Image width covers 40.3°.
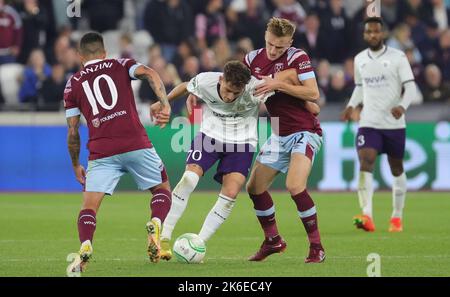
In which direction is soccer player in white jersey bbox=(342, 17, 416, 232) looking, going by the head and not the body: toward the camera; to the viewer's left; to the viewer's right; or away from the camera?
toward the camera

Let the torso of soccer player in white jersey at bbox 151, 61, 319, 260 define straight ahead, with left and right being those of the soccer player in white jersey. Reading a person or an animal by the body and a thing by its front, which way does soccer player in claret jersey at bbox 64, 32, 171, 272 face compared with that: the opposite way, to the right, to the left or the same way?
the opposite way

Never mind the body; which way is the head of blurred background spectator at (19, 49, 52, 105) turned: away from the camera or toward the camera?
toward the camera

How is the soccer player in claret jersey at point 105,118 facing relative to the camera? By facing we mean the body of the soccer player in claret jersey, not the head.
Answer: away from the camera

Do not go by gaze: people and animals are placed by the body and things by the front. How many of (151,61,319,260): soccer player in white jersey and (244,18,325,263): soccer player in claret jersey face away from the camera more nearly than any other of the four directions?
0

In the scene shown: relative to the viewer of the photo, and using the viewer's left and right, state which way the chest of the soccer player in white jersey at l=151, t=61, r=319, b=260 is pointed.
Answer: facing the viewer

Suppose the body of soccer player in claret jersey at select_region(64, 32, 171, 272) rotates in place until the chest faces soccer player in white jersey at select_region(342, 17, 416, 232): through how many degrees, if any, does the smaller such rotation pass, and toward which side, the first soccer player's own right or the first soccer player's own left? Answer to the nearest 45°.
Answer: approximately 45° to the first soccer player's own right

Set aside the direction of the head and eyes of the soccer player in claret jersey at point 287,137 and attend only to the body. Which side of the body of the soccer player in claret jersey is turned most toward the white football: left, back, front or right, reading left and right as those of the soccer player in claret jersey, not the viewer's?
front

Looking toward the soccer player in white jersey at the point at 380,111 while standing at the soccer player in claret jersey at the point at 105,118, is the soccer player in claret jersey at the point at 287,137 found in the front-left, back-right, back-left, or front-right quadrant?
front-right

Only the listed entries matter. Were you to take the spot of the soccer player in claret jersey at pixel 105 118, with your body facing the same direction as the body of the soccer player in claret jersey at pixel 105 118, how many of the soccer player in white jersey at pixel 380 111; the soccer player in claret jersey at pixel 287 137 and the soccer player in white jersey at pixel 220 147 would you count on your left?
0

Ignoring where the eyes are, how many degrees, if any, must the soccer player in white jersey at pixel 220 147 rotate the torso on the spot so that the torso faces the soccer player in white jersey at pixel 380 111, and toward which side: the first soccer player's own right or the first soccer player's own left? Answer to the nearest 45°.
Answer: approximately 135° to the first soccer player's own left

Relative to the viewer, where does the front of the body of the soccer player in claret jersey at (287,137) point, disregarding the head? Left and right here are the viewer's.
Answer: facing the viewer and to the left of the viewer

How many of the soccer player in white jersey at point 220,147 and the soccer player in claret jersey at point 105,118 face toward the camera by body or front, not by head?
1

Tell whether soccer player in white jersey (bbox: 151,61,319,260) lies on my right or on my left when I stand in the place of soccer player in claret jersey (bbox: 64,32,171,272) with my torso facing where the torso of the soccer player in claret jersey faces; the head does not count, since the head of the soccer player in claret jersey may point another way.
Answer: on my right
